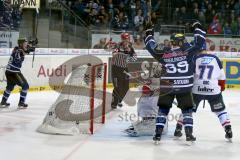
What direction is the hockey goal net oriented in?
to the viewer's right

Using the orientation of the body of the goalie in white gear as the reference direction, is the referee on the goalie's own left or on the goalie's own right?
on the goalie's own left

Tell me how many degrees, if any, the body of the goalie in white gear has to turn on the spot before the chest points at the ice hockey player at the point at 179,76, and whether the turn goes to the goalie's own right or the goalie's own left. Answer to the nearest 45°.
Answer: approximately 45° to the goalie's own right

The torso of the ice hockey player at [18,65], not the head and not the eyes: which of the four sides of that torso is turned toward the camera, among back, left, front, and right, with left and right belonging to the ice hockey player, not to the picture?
right

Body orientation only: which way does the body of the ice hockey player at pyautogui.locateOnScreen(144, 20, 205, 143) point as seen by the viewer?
away from the camera

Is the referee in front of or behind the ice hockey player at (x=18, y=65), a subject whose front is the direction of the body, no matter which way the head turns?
in front

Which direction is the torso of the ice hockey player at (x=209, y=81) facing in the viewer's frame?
away from the camera

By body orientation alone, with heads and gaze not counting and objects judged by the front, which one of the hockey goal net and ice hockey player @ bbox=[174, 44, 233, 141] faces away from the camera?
the ice hockey player

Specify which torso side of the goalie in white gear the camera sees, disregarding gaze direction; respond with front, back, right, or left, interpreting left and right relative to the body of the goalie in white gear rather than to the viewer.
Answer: right

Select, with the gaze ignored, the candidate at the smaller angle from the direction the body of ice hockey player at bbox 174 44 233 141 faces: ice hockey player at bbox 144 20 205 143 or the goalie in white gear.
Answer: the goalie in white gear

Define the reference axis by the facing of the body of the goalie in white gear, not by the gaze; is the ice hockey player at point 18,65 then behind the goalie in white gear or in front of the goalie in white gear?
behind

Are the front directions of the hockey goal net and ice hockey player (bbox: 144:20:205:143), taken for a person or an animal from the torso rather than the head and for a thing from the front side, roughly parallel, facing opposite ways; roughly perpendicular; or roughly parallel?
roughly perpendicular
